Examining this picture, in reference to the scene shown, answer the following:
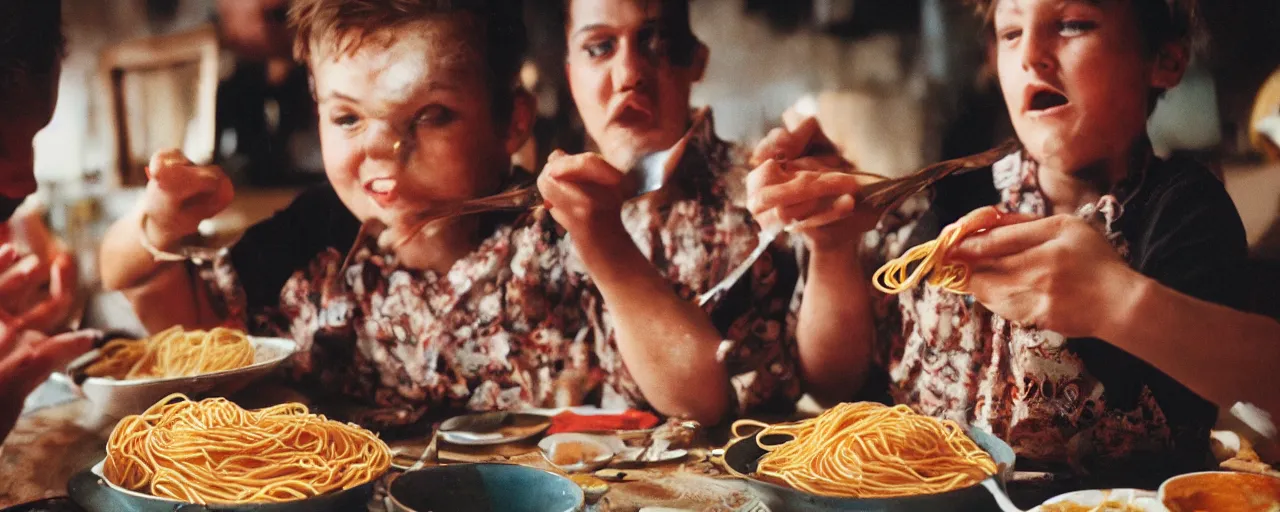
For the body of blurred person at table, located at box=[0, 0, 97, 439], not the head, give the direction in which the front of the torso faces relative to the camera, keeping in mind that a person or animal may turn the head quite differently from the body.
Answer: to the viewer's right

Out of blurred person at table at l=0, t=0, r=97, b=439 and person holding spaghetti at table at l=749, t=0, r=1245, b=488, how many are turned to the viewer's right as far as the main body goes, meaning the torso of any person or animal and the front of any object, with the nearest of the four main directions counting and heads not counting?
1

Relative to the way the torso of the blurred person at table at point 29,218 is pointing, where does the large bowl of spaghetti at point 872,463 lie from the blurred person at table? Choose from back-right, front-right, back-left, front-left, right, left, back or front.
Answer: front-right

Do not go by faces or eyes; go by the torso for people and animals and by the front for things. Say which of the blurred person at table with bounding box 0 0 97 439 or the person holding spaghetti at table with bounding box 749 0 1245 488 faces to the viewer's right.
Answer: the blurred person at table with bounding box 0 0 97 439
